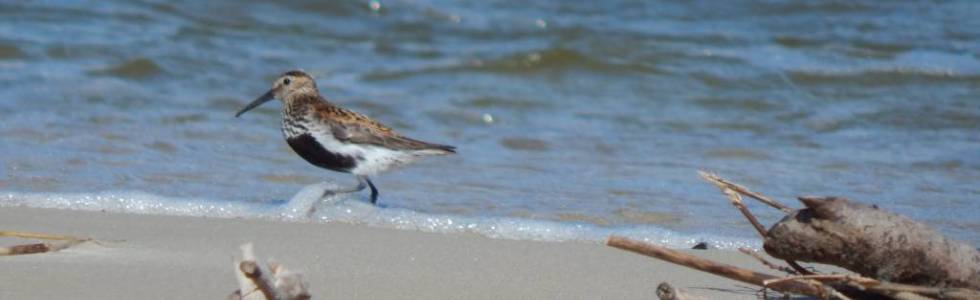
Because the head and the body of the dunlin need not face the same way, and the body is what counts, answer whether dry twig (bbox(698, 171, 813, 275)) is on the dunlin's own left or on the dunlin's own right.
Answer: on the dunlin's own left

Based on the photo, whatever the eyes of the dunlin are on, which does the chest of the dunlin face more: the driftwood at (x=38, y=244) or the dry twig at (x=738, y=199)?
the driftwood

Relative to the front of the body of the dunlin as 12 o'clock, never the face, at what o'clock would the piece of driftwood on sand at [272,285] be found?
The piece of driftwood on sand is roughly at 9 o'clock from the dunlin.

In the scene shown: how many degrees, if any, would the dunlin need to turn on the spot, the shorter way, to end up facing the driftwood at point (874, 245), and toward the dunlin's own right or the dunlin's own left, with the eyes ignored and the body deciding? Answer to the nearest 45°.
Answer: approximately 135° to the dunlin's own left

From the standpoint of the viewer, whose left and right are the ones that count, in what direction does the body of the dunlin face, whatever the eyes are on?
facing to the left of the viewer

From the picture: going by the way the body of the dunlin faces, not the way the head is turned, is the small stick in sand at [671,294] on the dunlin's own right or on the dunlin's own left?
on the dunlin's own left
